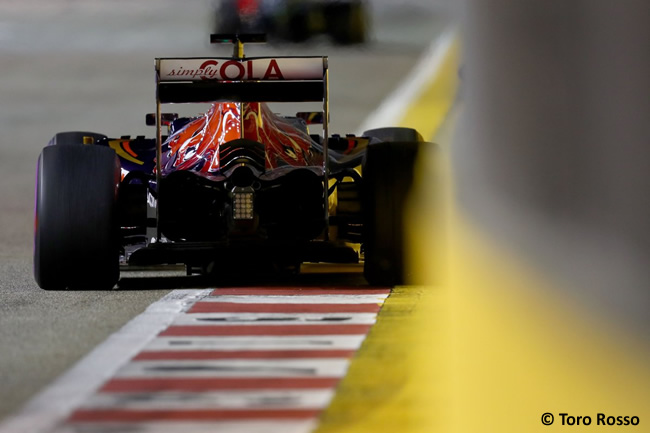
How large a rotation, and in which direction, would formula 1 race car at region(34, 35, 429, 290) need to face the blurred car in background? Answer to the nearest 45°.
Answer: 0° — it already faces it

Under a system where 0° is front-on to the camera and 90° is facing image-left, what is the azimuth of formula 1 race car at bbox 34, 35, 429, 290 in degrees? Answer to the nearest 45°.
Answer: approximately 180°
